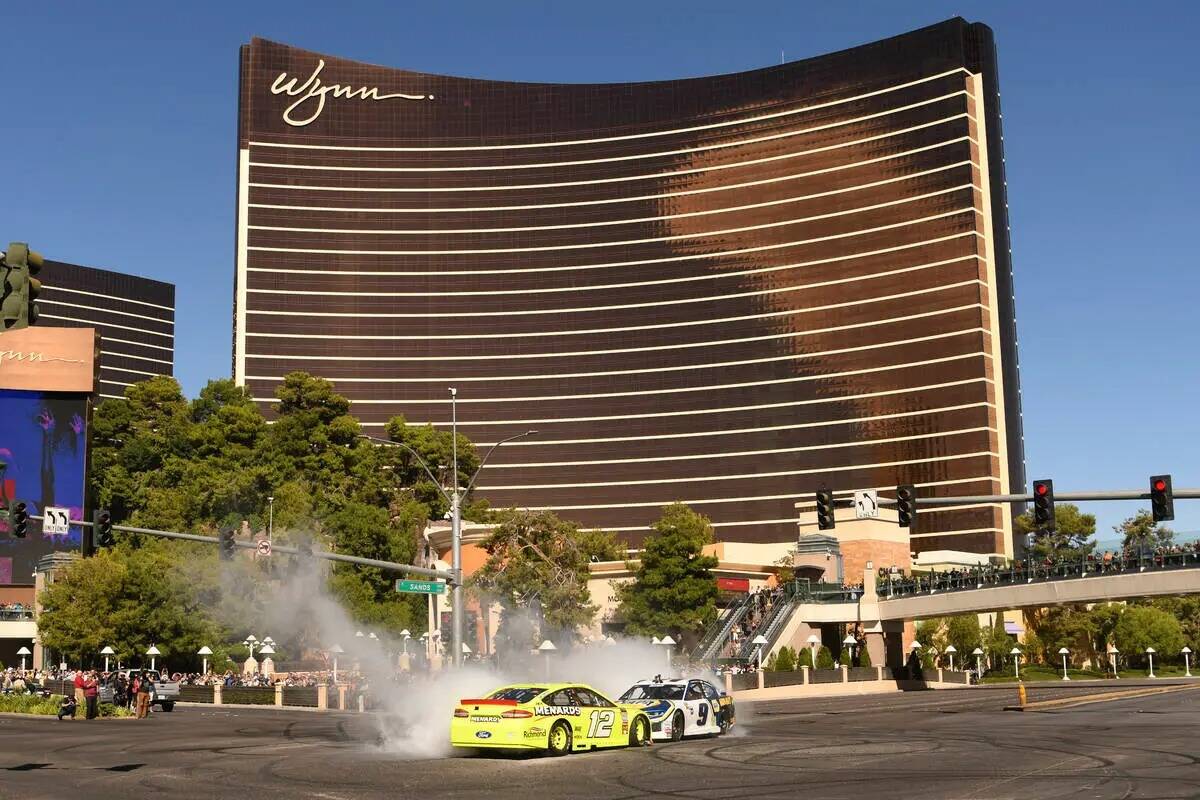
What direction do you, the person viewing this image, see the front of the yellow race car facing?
facing away from the viewer and to the right of the viewer

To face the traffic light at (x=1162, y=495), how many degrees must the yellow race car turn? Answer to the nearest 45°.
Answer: approximately 45° to its right

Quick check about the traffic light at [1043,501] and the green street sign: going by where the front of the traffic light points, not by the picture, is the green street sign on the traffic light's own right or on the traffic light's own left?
on the traffic light's own right

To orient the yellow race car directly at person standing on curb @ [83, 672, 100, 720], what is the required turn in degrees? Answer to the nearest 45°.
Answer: approximately 90° to its left

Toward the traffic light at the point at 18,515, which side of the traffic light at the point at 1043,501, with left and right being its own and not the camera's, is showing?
right

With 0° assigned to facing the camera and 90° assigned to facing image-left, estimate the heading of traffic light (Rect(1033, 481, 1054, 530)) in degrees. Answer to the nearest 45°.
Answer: approximately 0°

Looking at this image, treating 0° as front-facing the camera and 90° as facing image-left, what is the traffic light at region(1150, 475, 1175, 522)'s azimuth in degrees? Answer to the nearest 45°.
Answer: approximately 0°
